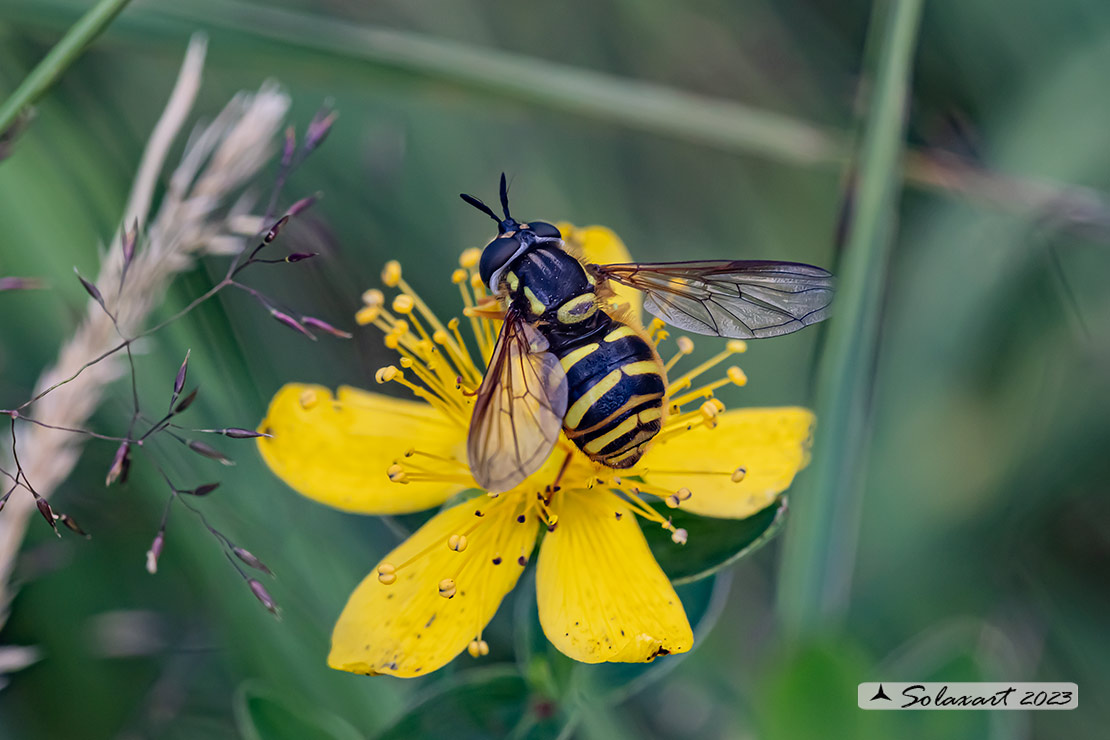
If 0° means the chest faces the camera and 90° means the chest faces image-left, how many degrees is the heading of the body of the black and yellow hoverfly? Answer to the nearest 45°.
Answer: approximately 135°
